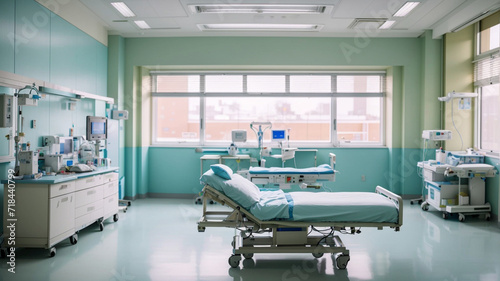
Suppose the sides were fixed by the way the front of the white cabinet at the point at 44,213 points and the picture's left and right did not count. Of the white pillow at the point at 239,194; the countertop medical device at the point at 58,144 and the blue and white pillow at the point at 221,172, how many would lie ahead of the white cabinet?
2

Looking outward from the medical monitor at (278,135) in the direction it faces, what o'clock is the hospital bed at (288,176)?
The hospital bed is roughly at 12 o'clock from the medical monitor.

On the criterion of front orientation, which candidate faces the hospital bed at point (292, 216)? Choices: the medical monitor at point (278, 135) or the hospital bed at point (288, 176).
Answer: the medical monitor

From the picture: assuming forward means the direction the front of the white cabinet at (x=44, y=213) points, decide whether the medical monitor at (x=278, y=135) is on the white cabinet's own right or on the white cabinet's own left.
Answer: on the white cabinet's own left

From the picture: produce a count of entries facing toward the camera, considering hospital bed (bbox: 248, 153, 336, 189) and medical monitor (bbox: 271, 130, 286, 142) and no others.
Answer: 1

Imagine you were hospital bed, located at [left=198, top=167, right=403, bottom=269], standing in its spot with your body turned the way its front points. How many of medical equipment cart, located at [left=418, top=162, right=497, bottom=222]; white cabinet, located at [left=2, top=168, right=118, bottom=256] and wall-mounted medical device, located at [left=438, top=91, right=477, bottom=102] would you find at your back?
1

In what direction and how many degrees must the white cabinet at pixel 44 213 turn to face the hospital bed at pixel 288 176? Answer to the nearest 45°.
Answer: approximately 45° to its left

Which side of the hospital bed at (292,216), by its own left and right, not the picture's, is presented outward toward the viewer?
right

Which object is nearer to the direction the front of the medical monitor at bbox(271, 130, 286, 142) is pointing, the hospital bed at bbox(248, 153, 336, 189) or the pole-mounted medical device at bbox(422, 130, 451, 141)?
the hospital bed

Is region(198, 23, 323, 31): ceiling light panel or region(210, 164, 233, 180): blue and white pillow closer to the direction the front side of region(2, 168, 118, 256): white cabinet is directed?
the blue and white pillow

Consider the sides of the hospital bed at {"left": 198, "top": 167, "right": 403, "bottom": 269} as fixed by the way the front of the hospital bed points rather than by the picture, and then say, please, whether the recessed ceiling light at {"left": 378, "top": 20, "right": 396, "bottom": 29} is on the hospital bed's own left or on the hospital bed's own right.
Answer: on the hospital bed's own left

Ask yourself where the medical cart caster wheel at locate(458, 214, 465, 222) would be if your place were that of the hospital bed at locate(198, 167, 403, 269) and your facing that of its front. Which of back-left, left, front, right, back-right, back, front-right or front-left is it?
front-left

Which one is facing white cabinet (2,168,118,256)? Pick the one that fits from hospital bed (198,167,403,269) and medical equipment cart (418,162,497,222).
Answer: the medical equipment cart
